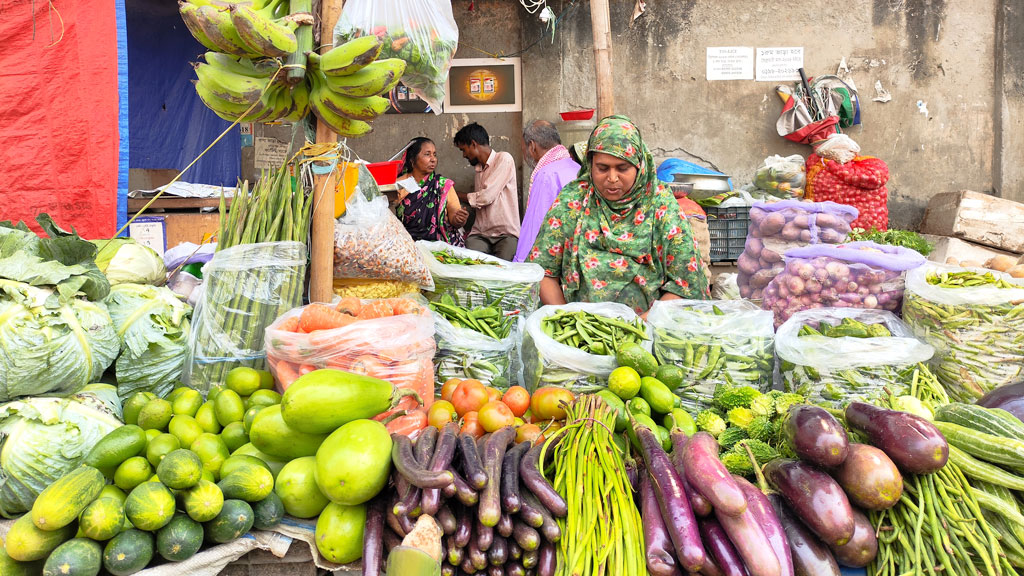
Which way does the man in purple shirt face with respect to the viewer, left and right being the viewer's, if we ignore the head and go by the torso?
facing away from the viewer and to the left of the viewer

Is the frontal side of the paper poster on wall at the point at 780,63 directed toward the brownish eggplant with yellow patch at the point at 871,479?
yes

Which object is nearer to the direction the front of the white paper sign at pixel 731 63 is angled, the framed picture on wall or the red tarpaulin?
the red tarpaulin

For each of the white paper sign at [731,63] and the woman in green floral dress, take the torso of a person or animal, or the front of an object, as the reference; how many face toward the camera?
2

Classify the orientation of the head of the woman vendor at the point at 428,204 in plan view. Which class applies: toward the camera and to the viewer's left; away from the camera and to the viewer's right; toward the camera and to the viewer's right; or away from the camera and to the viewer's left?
toward the camera and to the viewer's right

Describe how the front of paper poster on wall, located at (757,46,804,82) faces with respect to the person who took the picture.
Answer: facing the viewer

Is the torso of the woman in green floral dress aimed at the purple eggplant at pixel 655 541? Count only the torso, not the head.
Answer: yes

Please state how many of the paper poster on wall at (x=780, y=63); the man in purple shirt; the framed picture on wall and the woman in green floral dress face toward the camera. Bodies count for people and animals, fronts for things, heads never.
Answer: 3

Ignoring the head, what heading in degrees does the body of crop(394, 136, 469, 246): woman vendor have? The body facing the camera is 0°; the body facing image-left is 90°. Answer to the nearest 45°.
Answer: approximately 315°

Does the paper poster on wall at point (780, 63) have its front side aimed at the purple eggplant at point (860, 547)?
yes

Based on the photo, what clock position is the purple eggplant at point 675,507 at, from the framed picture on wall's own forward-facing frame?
The purple eggplant is roughly at 12 o'clock from the framed picture on wall.

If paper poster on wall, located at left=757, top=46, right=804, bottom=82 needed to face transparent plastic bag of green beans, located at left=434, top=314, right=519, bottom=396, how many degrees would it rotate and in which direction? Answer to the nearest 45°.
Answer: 0° — it already faces it

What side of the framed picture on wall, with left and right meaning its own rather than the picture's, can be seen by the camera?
front
